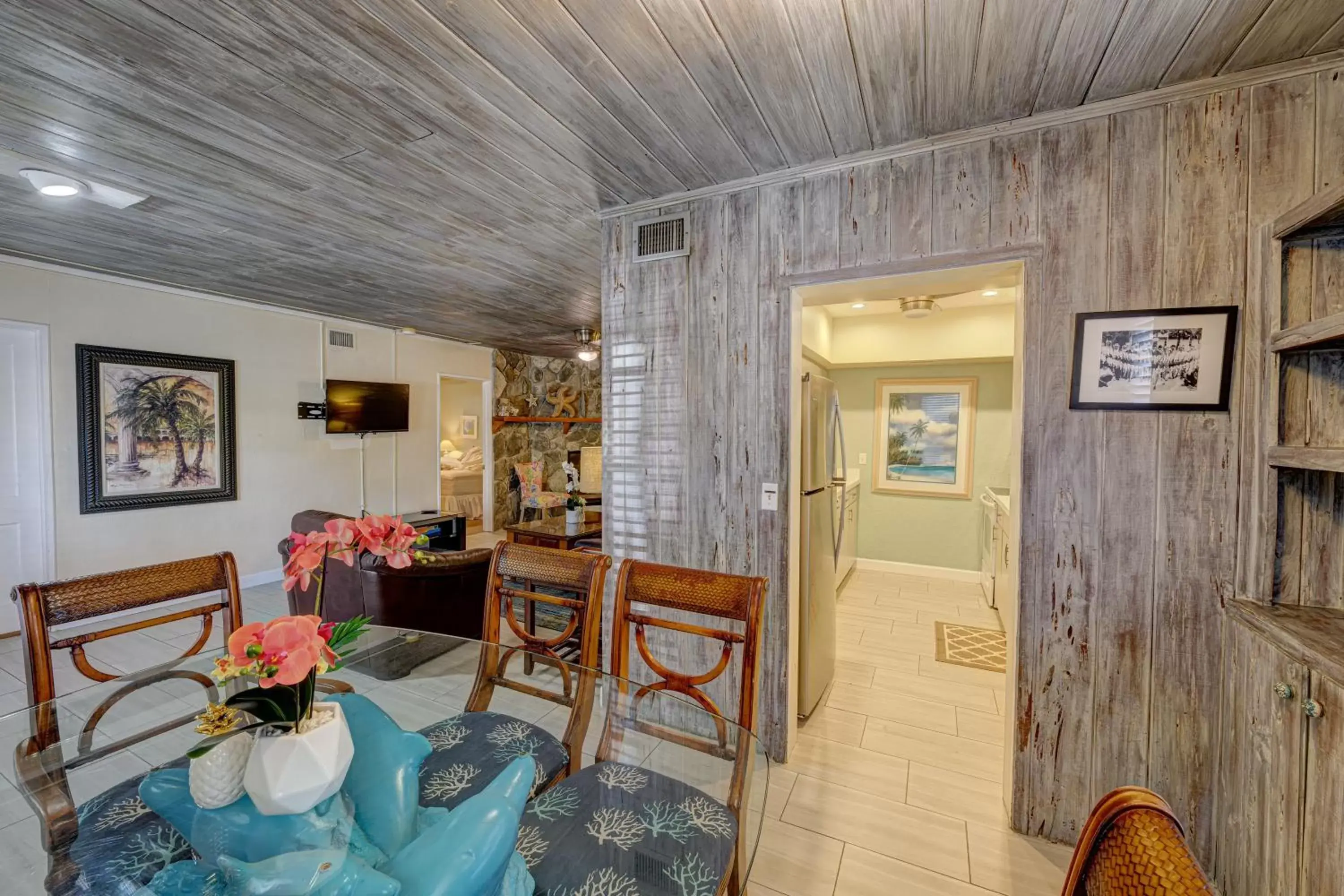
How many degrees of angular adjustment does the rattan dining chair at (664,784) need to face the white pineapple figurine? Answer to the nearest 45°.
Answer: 0° — it already faces it

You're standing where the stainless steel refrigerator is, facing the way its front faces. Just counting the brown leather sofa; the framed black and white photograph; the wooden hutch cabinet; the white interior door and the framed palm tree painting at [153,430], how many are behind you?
3

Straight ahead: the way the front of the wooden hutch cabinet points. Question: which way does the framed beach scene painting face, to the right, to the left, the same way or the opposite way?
to the left

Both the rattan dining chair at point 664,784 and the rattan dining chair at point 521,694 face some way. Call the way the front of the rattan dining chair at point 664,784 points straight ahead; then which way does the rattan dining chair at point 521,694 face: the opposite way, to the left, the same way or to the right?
the same way

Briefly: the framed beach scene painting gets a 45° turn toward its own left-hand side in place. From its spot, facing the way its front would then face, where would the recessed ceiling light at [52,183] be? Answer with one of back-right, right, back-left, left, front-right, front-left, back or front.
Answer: right

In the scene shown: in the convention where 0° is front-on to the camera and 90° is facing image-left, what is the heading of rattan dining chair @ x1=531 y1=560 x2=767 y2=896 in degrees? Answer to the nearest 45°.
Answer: approximately 45°

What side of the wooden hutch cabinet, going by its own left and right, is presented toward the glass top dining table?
front

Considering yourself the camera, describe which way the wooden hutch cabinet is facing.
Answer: facing the viewer and to the left of the viewer

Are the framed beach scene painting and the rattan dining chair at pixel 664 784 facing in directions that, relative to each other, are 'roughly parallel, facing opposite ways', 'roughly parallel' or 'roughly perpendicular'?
roughly parallel

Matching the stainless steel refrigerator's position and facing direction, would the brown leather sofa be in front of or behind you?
behind

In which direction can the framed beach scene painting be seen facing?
toward the camera

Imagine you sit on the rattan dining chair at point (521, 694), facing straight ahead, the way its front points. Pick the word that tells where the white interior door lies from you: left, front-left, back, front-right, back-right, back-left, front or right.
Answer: right

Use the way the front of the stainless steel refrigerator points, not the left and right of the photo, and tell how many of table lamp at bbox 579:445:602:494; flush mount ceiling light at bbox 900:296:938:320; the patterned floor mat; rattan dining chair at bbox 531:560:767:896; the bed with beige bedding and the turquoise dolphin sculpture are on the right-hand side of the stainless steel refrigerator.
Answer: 2

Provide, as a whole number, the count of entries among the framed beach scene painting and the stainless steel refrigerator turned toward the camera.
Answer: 1

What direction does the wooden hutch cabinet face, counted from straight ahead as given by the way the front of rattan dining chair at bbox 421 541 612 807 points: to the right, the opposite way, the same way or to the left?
to the right

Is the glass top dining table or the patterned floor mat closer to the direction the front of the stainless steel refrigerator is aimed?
the patterned floor mat

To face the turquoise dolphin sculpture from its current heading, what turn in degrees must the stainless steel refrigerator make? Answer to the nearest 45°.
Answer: approximately 90° to its right

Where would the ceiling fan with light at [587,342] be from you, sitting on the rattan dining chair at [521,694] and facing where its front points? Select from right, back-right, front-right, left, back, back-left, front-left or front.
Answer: back-right

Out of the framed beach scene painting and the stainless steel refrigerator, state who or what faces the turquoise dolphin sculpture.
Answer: the framed beach scene painting

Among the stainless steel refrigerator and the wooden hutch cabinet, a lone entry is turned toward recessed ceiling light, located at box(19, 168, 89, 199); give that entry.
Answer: the wooden hutch cabinet

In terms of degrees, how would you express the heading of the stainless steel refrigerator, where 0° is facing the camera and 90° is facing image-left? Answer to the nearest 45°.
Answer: approximately 270°
